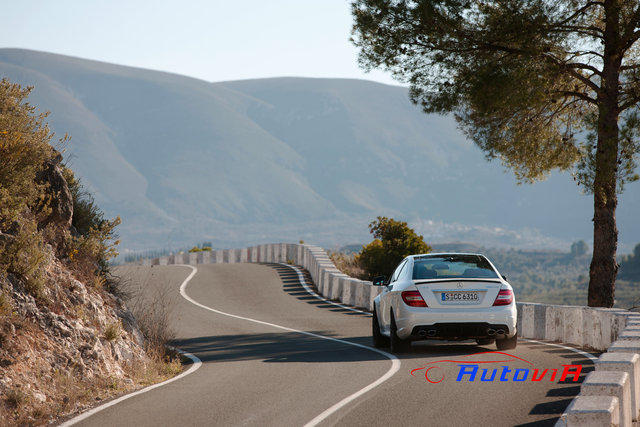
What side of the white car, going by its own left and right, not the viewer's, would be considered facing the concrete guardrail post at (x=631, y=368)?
back

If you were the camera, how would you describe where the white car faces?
facing away from the viewer

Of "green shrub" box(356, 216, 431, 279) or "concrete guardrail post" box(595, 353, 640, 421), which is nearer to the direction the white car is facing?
the green shrub

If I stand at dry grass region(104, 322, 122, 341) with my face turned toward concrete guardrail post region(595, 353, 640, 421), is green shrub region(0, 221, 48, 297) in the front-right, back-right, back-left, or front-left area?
back-right

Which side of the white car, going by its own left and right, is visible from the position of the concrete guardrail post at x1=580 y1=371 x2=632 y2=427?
back

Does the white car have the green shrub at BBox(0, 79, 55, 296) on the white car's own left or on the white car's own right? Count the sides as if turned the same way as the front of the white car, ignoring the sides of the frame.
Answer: on the white car's own left

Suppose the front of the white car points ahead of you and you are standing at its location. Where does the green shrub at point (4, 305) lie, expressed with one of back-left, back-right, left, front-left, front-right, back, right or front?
back-left

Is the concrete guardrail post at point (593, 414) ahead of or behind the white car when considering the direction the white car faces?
behind

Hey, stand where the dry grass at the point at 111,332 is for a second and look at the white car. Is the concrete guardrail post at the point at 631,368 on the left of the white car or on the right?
right

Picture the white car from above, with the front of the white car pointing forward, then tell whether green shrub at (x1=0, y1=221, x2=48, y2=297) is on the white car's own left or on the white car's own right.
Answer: on the white car's own left

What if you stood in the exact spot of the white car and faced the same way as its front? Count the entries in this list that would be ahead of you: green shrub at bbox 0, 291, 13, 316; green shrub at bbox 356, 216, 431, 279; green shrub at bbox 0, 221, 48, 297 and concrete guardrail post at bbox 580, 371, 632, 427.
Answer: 1

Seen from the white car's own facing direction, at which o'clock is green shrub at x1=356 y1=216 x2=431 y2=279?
The green shrub is roughly at 12 o'clock from the white car.

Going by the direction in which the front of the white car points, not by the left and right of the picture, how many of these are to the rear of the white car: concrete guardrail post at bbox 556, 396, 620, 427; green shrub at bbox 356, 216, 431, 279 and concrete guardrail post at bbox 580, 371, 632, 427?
2

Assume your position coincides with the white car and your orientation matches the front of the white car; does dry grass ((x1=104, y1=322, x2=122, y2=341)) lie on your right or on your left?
on your left
